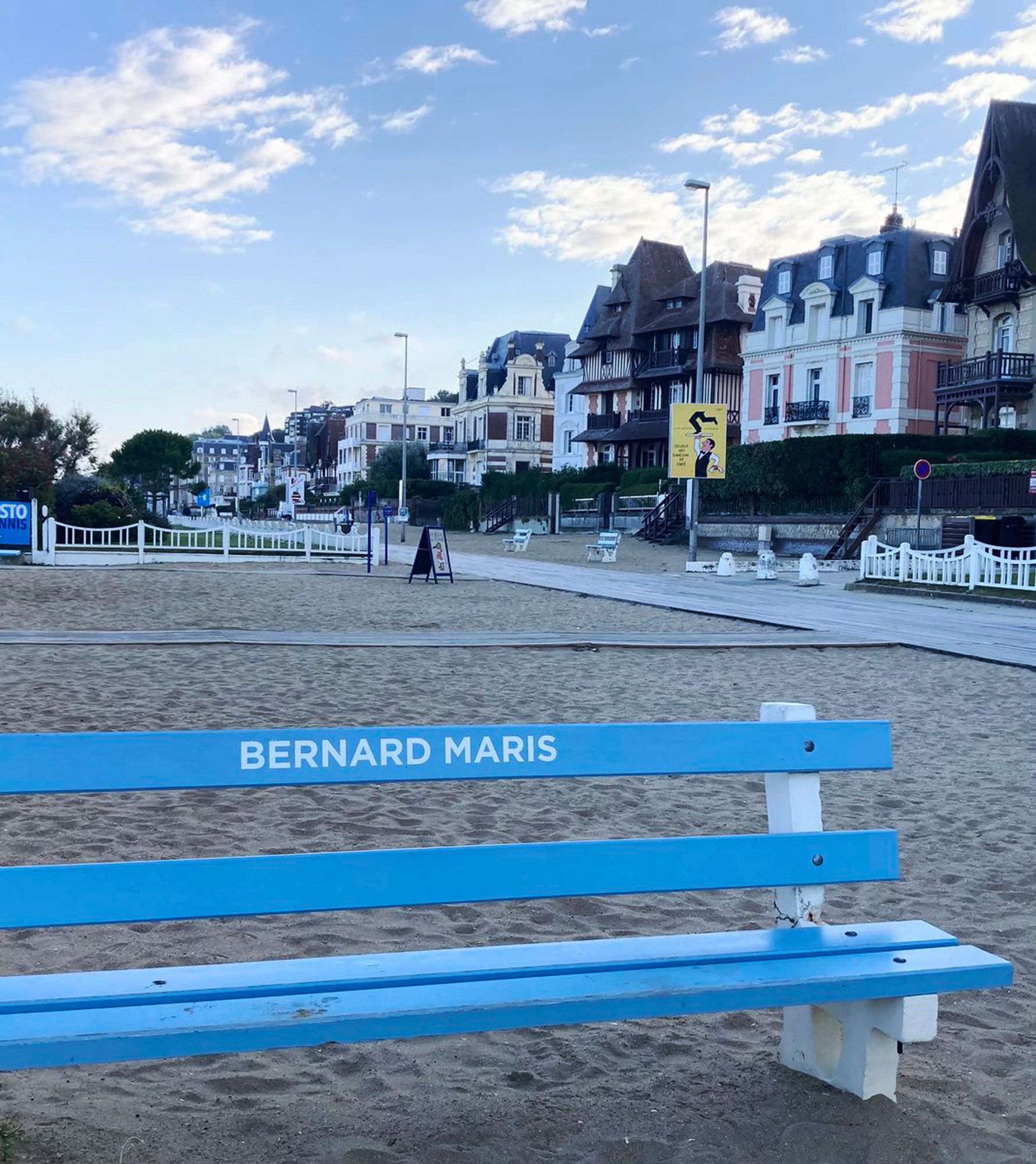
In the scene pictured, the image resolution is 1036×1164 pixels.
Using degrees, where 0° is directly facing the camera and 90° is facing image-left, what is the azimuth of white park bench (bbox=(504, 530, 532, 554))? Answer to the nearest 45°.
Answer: approximately 45°

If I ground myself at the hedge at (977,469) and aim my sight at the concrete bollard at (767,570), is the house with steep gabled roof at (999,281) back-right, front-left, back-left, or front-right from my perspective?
back-right

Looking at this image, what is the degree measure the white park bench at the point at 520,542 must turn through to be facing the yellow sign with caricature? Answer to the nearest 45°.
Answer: approximately 45° to its left

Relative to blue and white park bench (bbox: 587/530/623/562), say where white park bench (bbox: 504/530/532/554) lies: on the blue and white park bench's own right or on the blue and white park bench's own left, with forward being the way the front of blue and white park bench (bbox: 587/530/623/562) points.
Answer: on the blue and white park bench's own right

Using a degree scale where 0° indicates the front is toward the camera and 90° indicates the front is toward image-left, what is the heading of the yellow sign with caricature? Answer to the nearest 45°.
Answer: approximately 0°

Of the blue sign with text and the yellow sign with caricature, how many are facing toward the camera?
2

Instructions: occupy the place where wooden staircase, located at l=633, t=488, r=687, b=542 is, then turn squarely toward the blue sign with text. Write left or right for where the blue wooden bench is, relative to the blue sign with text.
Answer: left
